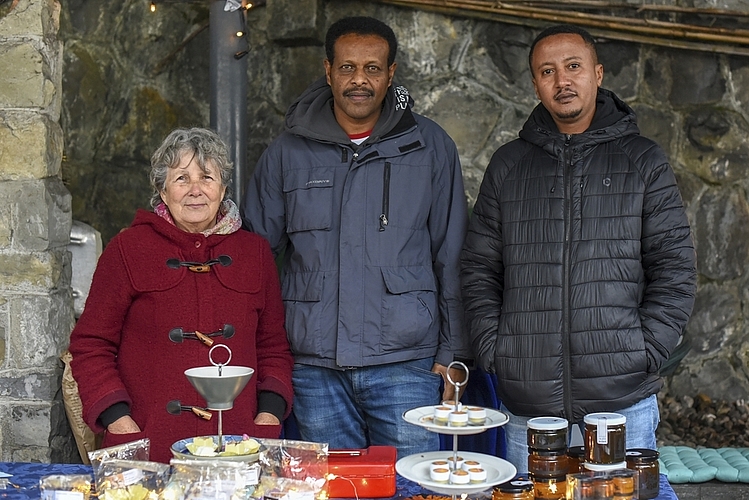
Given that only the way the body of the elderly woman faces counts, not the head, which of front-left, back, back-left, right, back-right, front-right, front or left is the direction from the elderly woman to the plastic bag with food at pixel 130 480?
front

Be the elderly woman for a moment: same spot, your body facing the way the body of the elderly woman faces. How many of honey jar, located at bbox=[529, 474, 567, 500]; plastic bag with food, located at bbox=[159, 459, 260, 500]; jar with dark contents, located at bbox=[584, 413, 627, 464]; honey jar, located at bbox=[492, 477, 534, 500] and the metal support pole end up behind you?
1

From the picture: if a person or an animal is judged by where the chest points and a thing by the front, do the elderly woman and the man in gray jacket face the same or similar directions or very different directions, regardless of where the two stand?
same or similar directions

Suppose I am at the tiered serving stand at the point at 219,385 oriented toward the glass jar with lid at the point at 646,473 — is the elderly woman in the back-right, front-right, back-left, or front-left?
back-left

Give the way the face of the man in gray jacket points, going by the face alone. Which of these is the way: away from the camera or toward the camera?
toward the camera

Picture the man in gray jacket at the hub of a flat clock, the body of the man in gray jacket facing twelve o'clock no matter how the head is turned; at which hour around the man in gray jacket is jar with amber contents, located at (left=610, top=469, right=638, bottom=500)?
The jar with amber contents is roughly at 11 o'clock from the man in gray jacket.

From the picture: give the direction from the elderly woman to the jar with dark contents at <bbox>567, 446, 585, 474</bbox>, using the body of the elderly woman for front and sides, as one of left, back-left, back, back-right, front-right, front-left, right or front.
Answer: front-left

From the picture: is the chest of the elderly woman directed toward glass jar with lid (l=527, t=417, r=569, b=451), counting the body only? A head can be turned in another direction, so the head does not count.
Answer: no

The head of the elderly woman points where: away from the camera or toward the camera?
toward the camera

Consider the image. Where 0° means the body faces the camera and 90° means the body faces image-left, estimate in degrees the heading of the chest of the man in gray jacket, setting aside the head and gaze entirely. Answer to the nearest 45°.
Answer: approximately 0°

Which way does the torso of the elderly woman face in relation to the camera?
toward the camera

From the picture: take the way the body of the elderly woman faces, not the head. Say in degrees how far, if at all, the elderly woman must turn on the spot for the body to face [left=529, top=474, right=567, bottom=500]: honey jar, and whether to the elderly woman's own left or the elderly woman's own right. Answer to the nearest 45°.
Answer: approximately 45° to the elderly woman's own left

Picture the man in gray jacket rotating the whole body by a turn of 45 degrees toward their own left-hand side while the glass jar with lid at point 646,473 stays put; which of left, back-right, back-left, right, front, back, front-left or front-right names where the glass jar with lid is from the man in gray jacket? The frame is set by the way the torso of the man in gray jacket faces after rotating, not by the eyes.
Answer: front

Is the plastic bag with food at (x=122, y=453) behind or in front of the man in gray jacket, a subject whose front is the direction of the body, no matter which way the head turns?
in front

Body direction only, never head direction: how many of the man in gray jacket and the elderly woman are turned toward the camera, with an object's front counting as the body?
2
